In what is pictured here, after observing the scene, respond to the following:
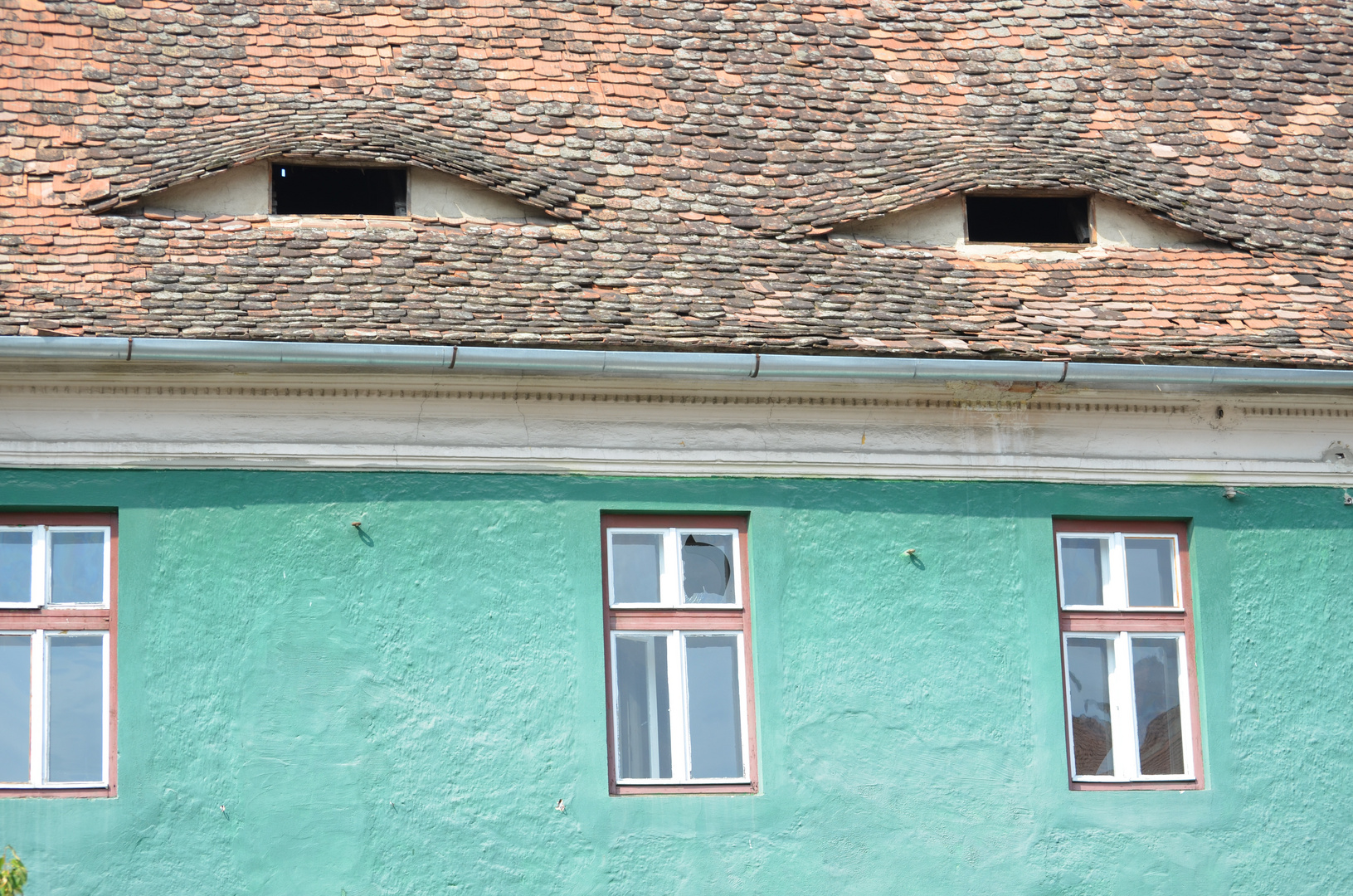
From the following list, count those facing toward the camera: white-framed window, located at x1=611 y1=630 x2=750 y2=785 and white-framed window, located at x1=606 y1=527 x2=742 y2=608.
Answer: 2

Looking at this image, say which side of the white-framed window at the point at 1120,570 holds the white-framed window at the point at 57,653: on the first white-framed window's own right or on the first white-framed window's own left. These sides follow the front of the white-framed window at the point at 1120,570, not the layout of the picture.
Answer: on the first white-framed window's own right

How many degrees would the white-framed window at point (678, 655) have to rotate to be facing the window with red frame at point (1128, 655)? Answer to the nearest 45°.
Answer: approximately 90° to its left

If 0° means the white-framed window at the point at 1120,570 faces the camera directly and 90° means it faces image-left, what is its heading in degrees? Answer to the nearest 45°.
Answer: approximately 0°

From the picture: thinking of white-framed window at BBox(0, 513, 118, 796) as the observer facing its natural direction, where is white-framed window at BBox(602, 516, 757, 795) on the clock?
white-framed window at BBox(602, 516, 757, 795) is roughly at 9 o'clock from white-framed window at BBox(0, 513, 118, 796).

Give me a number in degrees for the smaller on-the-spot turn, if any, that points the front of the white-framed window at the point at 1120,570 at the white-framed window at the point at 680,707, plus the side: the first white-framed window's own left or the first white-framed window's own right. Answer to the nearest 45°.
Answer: approximately 45° to the first white-framed window's own right

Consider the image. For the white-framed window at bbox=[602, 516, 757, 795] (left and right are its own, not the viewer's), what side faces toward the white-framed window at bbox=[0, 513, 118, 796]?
right
